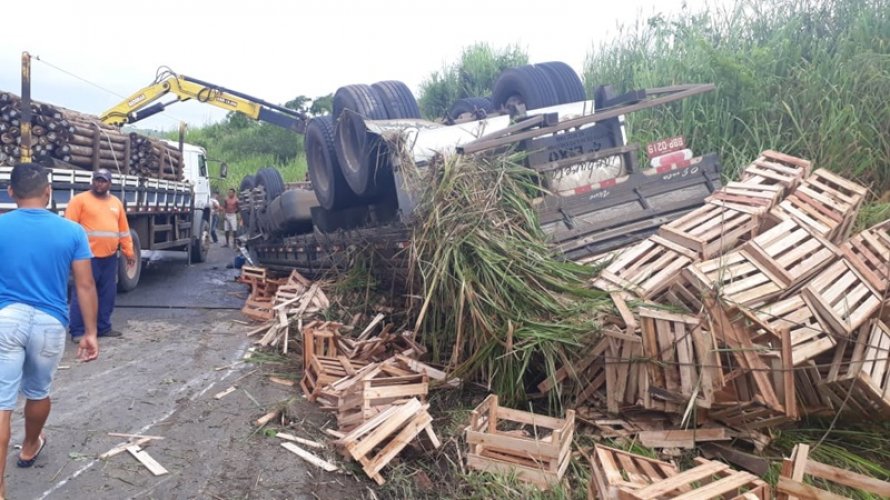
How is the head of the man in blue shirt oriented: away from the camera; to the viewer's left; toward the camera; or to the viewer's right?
away from the camera

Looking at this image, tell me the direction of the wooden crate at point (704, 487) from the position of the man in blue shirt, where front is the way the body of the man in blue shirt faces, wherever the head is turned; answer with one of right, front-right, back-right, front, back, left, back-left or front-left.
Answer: back-right

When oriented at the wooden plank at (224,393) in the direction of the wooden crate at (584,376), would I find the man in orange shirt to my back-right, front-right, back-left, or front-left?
back-left

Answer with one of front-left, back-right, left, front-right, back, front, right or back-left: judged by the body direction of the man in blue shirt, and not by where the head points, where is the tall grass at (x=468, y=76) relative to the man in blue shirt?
front-right

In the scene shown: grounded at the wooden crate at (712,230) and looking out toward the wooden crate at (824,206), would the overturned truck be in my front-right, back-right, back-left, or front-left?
back-left

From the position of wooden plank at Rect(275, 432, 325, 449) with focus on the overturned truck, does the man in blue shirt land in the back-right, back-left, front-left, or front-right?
back-left

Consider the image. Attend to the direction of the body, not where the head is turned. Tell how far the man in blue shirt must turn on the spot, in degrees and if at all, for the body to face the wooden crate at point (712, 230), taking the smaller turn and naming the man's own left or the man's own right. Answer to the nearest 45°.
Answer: approximately 90° to the man's own right

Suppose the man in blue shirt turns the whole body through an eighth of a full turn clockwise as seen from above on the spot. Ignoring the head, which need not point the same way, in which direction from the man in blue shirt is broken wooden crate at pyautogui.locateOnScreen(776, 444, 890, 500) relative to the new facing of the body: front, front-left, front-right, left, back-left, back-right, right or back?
right

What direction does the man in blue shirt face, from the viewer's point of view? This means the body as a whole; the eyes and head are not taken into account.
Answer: away from the camera

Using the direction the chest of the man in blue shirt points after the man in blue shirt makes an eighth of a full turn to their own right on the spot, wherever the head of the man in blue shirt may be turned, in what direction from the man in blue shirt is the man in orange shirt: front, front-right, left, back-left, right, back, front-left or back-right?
front-left

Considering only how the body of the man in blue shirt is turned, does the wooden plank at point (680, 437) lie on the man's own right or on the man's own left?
on the man's own right
